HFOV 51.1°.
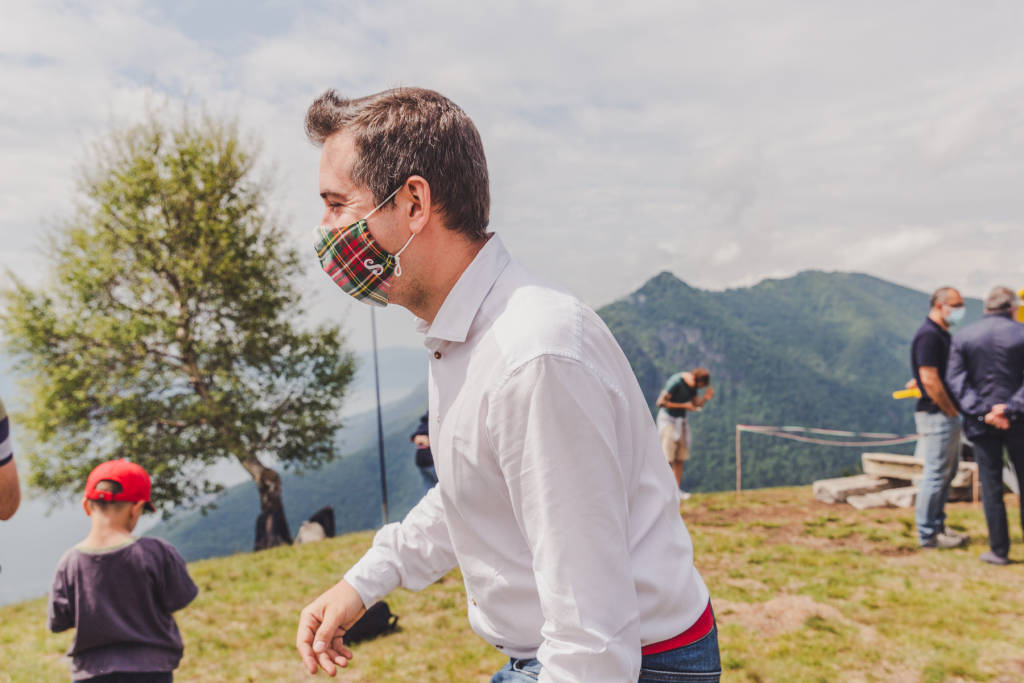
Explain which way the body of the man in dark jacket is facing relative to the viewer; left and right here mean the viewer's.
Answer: facing away from the viewer

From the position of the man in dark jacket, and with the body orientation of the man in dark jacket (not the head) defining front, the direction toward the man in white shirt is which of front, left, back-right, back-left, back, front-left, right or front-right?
back

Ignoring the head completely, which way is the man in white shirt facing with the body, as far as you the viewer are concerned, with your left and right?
facing to the left of the viewer

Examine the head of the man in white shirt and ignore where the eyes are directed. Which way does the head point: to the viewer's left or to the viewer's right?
to the viewer's left

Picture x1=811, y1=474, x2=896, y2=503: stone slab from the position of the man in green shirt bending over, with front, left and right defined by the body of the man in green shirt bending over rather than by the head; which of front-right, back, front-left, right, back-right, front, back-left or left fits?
front-left

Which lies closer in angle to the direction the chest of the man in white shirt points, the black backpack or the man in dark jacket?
the black backpack
